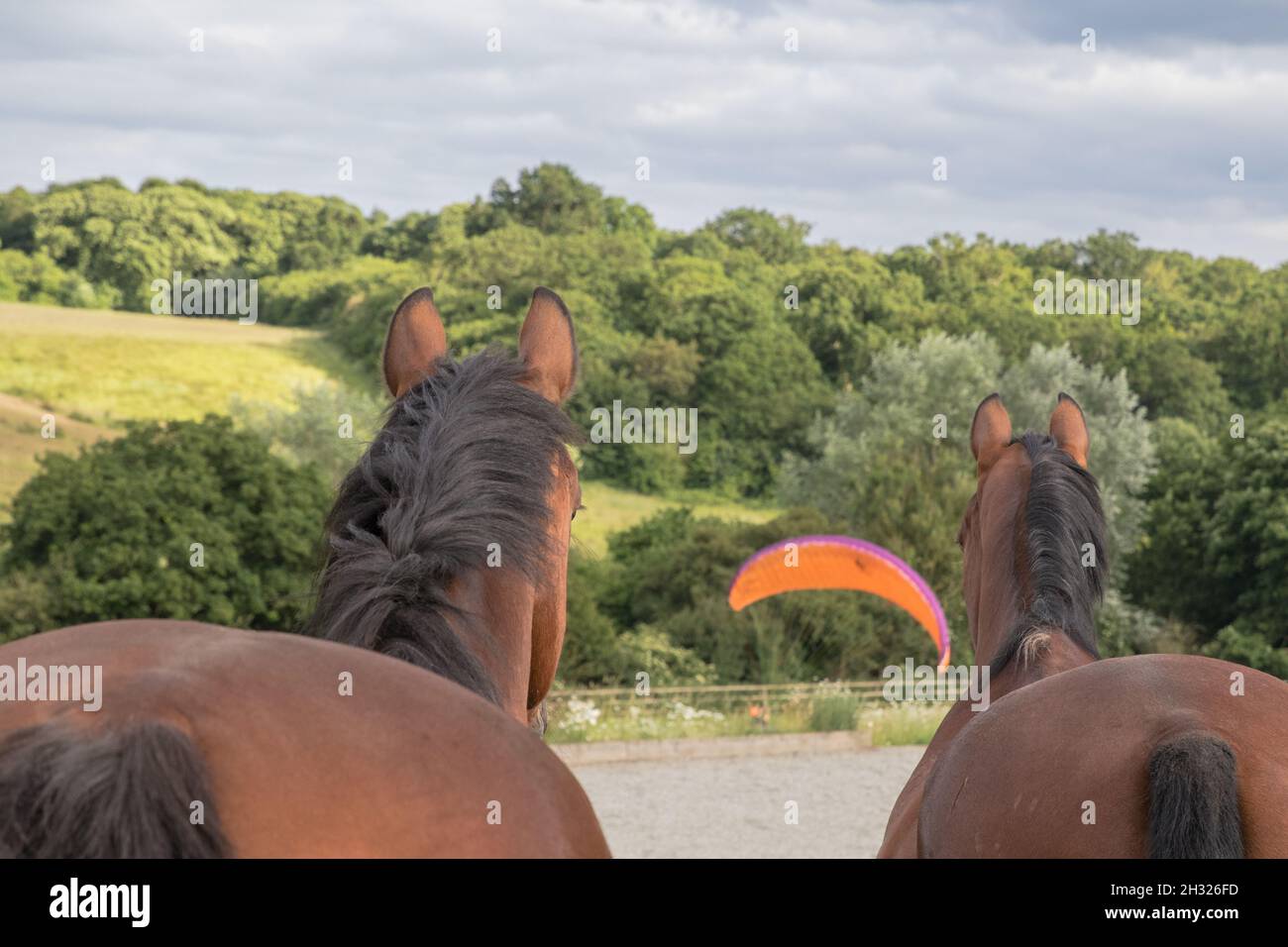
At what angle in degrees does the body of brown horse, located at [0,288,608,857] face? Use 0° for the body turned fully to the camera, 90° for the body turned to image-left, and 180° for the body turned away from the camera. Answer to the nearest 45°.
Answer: approximately 225°

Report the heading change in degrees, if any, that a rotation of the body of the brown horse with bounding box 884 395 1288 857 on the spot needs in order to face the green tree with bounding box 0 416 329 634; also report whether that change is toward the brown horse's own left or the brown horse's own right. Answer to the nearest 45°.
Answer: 0° — it already faces it

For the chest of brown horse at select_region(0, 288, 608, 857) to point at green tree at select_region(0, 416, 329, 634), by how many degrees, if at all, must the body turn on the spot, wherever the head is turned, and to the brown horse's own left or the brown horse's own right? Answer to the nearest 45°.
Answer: approximately 45° to the brown horse's own left

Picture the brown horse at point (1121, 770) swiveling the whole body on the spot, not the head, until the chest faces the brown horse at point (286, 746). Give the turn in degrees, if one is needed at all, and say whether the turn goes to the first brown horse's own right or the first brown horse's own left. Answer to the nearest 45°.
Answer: approximately 90° to the first brown horse's own left

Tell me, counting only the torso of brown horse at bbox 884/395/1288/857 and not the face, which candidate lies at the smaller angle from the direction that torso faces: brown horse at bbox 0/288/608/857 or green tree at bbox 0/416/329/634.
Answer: the green tree

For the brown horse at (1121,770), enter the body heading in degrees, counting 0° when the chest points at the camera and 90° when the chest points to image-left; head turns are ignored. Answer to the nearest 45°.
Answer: approximately 135°
